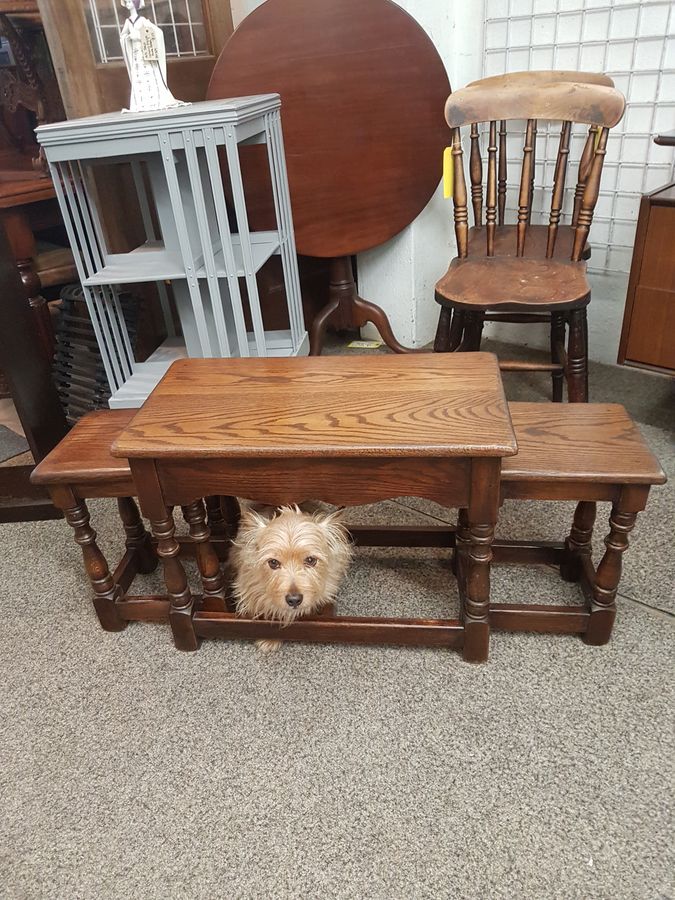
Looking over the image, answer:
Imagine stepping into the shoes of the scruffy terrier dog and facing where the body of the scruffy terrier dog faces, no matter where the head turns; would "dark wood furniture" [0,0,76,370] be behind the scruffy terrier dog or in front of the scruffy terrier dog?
behind

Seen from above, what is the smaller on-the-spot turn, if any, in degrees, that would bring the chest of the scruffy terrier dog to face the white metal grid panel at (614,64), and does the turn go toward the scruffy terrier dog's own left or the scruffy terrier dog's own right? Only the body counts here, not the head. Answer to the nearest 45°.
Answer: approximately 135° to the scruffy terrier dog's own left

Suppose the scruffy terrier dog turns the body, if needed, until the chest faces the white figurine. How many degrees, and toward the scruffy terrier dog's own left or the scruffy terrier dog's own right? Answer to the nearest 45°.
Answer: approximately 180°

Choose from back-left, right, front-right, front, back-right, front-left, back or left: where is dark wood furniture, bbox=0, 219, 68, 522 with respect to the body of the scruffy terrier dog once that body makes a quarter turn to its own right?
front-right

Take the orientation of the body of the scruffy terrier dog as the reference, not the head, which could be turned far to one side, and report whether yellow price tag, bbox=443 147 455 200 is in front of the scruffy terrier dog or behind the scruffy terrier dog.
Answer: behind

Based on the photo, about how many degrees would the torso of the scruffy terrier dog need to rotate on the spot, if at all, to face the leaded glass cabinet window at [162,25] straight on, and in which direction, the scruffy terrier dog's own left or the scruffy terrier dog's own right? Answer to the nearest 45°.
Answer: approximately 180°

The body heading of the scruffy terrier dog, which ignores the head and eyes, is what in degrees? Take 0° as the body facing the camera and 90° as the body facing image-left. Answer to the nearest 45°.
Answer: approximately 0°

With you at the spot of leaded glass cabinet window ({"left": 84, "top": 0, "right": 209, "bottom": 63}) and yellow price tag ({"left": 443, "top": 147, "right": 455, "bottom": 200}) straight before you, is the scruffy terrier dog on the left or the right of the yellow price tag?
right

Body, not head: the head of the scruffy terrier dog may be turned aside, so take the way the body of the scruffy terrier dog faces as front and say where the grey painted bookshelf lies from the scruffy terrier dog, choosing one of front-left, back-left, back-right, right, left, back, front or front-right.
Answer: back

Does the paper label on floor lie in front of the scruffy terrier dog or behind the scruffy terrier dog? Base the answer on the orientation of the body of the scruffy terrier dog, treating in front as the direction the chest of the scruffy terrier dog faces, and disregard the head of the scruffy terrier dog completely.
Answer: behind
